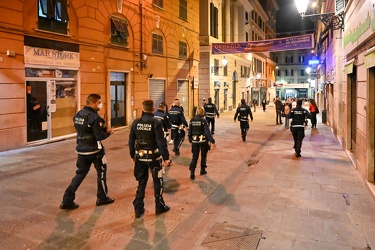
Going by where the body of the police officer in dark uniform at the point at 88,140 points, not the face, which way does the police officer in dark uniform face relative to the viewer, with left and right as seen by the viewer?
facing away from the viewer and to the right of the viewer

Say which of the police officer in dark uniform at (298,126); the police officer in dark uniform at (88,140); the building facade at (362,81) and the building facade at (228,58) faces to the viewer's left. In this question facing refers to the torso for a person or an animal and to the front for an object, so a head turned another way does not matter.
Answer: the building facade at (362,81)

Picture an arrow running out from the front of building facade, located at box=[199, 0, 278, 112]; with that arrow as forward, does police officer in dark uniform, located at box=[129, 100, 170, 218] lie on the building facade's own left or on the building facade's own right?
on the building facade's own right

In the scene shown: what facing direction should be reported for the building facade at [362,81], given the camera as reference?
facing to the left of the viewer
